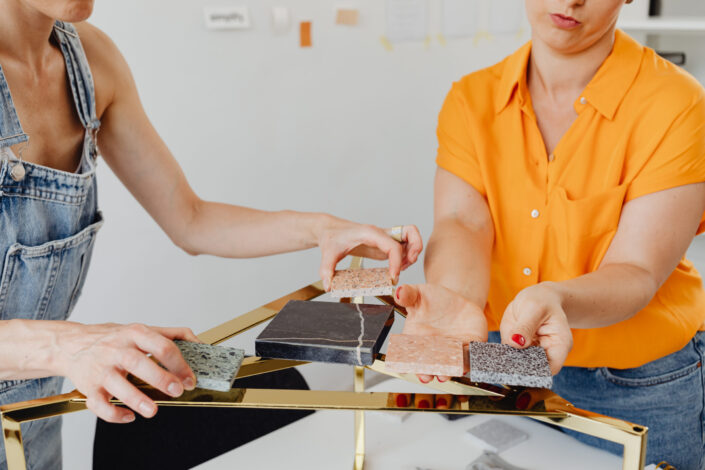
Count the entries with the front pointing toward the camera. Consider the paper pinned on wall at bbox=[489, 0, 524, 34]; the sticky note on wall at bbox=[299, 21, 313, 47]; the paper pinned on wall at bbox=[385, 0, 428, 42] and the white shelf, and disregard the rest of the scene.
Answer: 4

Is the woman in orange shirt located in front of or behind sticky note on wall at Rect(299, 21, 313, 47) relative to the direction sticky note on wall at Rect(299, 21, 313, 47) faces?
in front

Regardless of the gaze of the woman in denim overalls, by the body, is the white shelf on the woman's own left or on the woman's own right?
on the woman's own left

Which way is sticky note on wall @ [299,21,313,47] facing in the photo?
toward the camera

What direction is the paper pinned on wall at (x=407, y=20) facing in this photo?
toward the camera

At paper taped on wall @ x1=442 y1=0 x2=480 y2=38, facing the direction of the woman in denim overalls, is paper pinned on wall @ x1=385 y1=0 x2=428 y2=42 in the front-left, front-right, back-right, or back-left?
front-right

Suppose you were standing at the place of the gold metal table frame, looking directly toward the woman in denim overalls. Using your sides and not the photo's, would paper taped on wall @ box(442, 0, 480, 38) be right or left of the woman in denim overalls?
right

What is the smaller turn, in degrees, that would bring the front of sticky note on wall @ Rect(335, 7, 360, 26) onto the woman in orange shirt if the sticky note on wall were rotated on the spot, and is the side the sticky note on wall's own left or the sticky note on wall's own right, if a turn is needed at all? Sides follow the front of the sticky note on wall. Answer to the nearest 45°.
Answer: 0° — it already faces them
